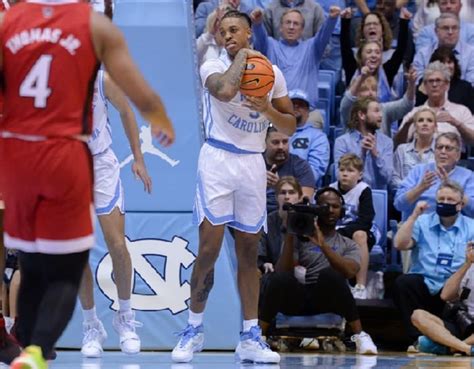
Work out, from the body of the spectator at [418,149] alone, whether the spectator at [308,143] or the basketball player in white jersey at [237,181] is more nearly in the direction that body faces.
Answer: the basketball player in white jersey

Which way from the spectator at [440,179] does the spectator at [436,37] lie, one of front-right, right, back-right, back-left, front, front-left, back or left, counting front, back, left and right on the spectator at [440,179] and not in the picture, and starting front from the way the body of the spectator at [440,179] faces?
back-right

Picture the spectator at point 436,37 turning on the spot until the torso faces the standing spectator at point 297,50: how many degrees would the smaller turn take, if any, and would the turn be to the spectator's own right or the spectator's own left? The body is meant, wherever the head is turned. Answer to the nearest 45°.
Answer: approximately 45° to the spectator's own right

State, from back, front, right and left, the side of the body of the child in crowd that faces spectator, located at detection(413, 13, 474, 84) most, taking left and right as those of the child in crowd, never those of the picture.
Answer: back

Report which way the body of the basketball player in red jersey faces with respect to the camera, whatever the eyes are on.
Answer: away from the camera
